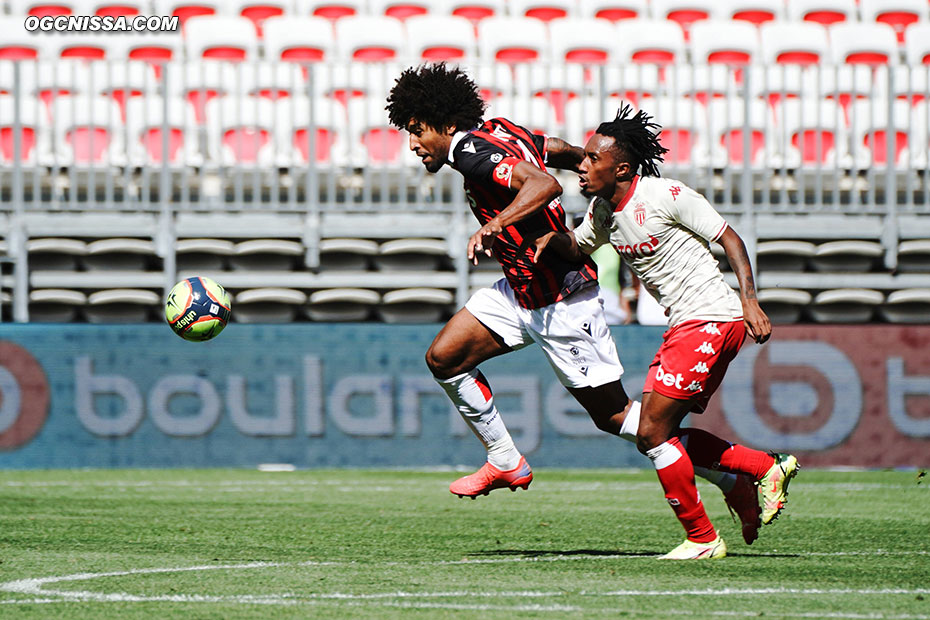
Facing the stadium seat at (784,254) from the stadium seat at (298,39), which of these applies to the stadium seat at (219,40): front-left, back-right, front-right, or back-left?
back-right

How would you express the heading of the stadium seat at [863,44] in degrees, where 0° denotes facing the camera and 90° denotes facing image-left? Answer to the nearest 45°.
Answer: approximately 0°

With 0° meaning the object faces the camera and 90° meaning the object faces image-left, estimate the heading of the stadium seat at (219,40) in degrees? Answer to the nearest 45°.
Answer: approximately 0°

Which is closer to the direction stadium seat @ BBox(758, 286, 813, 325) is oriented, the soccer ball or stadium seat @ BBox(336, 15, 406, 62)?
the soccer ball

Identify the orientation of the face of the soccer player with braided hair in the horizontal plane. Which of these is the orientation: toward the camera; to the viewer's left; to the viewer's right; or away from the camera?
to the viewer's left

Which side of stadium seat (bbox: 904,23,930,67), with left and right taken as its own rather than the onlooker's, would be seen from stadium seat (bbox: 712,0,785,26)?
right
